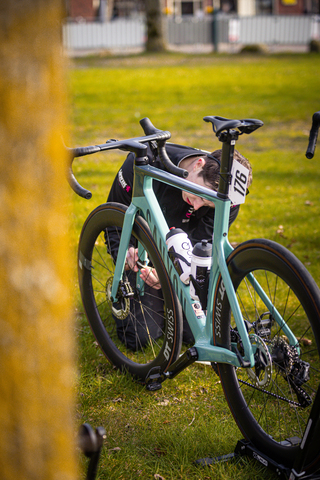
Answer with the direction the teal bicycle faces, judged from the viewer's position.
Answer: facing away from the viewer and to the left of the viewer

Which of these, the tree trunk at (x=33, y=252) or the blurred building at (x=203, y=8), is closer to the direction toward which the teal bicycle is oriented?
the blurred building

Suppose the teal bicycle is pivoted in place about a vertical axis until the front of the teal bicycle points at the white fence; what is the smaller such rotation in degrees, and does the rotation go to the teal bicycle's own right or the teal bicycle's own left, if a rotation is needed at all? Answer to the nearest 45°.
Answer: approximately 45° to the teal bicycle's own right

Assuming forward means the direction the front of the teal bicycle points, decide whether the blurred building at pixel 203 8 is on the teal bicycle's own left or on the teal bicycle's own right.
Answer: on the teal bicycle's own right

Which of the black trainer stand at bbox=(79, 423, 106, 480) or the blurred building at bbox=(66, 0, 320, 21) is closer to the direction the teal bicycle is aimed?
the blurred building
